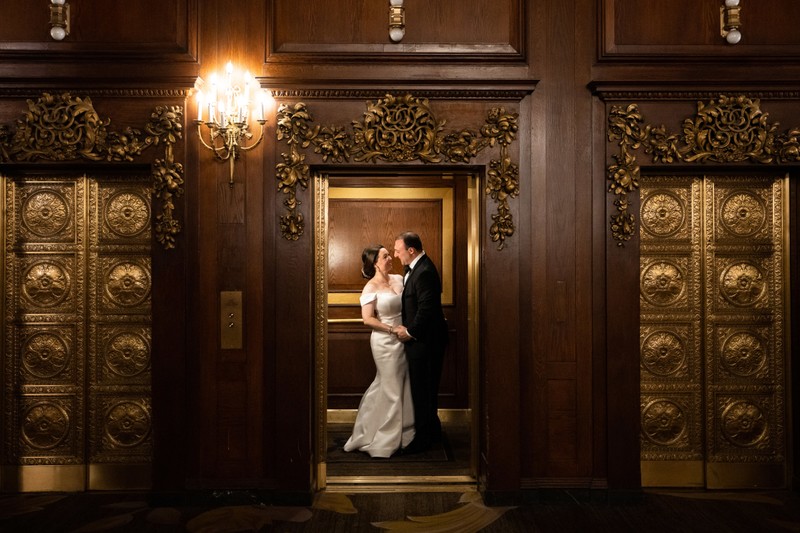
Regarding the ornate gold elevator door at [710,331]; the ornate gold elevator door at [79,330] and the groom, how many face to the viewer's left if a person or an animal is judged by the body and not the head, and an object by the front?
1

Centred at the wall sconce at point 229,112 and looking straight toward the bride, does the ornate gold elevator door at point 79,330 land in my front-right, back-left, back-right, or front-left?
back-left

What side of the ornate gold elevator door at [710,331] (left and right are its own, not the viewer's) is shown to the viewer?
front

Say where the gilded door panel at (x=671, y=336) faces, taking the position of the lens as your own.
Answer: facing the viewer

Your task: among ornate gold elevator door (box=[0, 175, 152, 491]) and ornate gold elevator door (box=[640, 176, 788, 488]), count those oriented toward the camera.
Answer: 2

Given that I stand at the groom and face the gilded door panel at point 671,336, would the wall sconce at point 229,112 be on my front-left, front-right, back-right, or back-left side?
back-right

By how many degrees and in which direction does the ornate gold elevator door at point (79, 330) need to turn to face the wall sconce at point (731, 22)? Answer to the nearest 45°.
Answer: approximately 45° to its left

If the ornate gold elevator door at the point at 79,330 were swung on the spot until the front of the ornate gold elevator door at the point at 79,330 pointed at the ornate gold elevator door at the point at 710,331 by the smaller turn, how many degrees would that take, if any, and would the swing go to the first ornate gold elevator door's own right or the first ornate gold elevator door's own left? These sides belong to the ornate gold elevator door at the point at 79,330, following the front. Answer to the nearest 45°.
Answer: approximately 45° to the first ornate gold elevator door's own left

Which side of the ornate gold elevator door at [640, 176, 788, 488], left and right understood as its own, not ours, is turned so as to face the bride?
right

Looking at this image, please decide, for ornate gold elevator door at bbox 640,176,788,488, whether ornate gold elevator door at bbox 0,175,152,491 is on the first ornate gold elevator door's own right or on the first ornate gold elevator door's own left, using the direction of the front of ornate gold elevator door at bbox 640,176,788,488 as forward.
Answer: on the first ornate gold elevator door's own right

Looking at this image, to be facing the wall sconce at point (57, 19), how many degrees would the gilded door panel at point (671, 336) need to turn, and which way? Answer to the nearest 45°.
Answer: approximately 45° to its right

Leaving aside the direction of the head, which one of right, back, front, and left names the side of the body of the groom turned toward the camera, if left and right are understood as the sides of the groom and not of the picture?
left

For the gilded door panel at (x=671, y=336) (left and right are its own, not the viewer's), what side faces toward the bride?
right

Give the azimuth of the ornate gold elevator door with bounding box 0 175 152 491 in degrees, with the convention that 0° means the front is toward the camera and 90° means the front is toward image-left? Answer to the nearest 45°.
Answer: approximately 0°

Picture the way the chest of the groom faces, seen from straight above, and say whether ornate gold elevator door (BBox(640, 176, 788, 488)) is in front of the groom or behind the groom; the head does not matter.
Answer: behind
